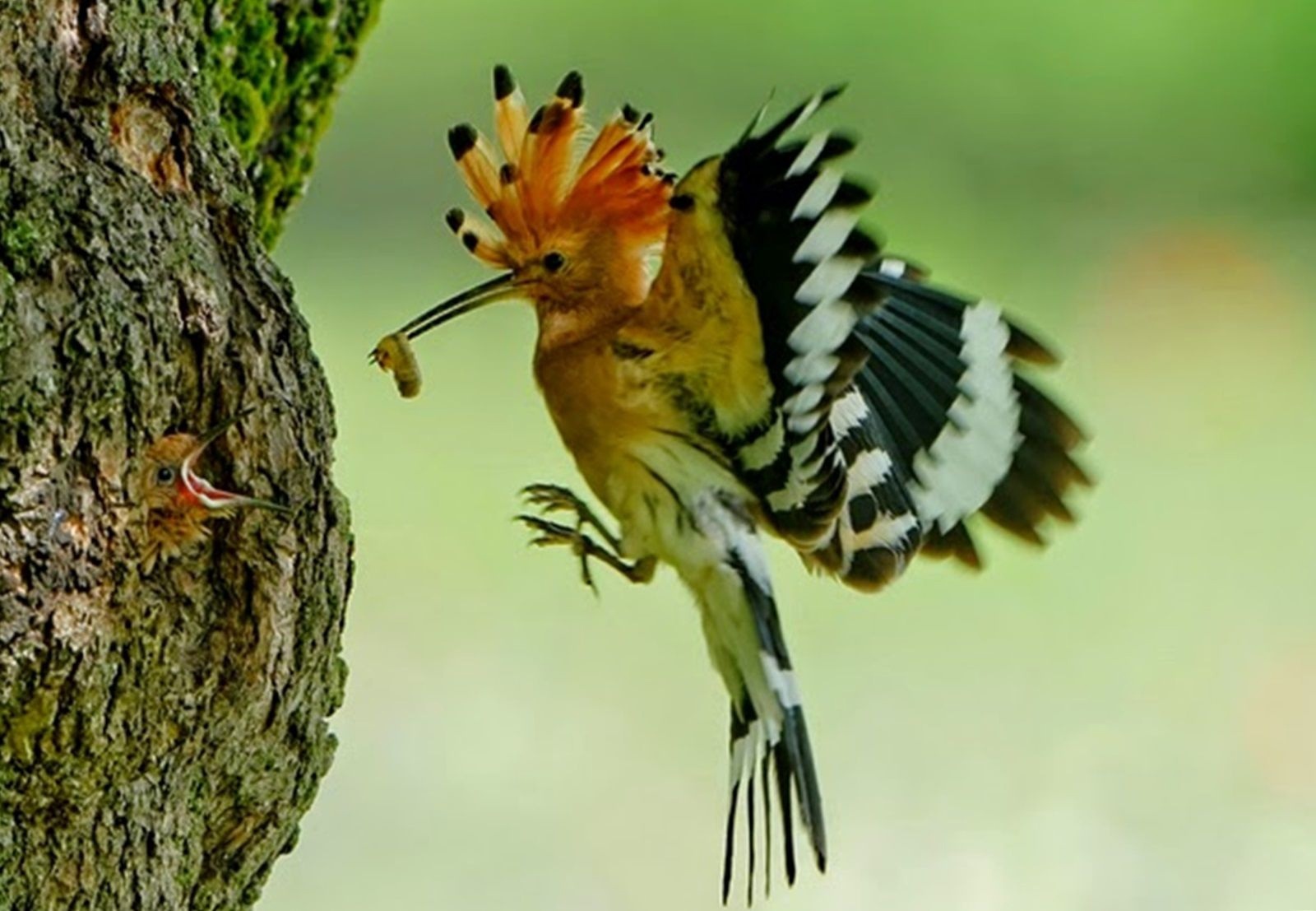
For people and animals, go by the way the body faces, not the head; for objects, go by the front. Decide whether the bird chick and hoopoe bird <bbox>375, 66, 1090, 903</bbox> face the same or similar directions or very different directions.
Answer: very different directions

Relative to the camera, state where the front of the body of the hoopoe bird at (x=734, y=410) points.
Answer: to the viewer's left

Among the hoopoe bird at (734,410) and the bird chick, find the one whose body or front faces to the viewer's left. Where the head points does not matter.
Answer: the hoopoe bird

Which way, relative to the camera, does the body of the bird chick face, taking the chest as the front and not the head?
to the viewer's right

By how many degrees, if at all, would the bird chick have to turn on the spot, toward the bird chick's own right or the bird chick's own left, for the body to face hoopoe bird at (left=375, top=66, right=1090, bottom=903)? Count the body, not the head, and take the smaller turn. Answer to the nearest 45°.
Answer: approximately 45° to the bird chick's own left

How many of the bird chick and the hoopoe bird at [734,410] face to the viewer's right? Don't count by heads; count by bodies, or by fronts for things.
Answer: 1
